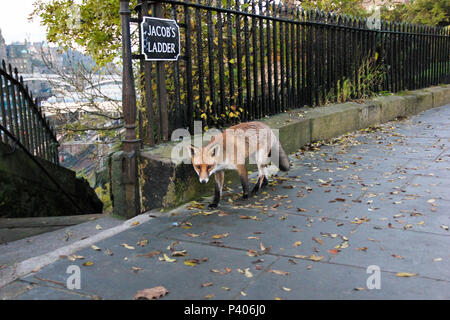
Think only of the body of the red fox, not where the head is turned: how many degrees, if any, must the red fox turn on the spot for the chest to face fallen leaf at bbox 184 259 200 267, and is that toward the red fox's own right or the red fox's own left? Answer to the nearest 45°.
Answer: approximately 45° to the red fox's own left

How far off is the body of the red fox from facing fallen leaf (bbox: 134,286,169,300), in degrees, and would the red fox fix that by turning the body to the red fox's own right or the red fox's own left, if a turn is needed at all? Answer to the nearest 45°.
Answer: approximately 45° to the red fox's own left

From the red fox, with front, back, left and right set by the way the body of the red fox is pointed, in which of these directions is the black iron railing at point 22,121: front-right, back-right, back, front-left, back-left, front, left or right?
right

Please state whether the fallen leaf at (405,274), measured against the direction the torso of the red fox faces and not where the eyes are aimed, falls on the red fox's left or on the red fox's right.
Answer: on the red fox's left

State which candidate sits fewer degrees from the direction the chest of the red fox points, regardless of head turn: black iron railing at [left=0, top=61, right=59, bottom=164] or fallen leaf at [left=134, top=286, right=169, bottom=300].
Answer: the fallen leaf

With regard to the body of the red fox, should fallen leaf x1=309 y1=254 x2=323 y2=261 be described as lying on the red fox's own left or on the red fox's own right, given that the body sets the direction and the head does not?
on the red fox's own left

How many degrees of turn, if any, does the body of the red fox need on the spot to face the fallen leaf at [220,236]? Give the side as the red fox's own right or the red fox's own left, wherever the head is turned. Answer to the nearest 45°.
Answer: approximately 45° to the red fox's own left

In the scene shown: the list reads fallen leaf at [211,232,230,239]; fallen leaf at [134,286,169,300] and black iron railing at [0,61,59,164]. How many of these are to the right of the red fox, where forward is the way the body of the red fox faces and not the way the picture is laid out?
1

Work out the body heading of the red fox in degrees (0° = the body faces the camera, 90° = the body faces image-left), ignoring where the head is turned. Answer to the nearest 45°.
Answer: approximately 45°

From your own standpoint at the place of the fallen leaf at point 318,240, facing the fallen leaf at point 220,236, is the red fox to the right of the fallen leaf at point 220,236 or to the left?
right
